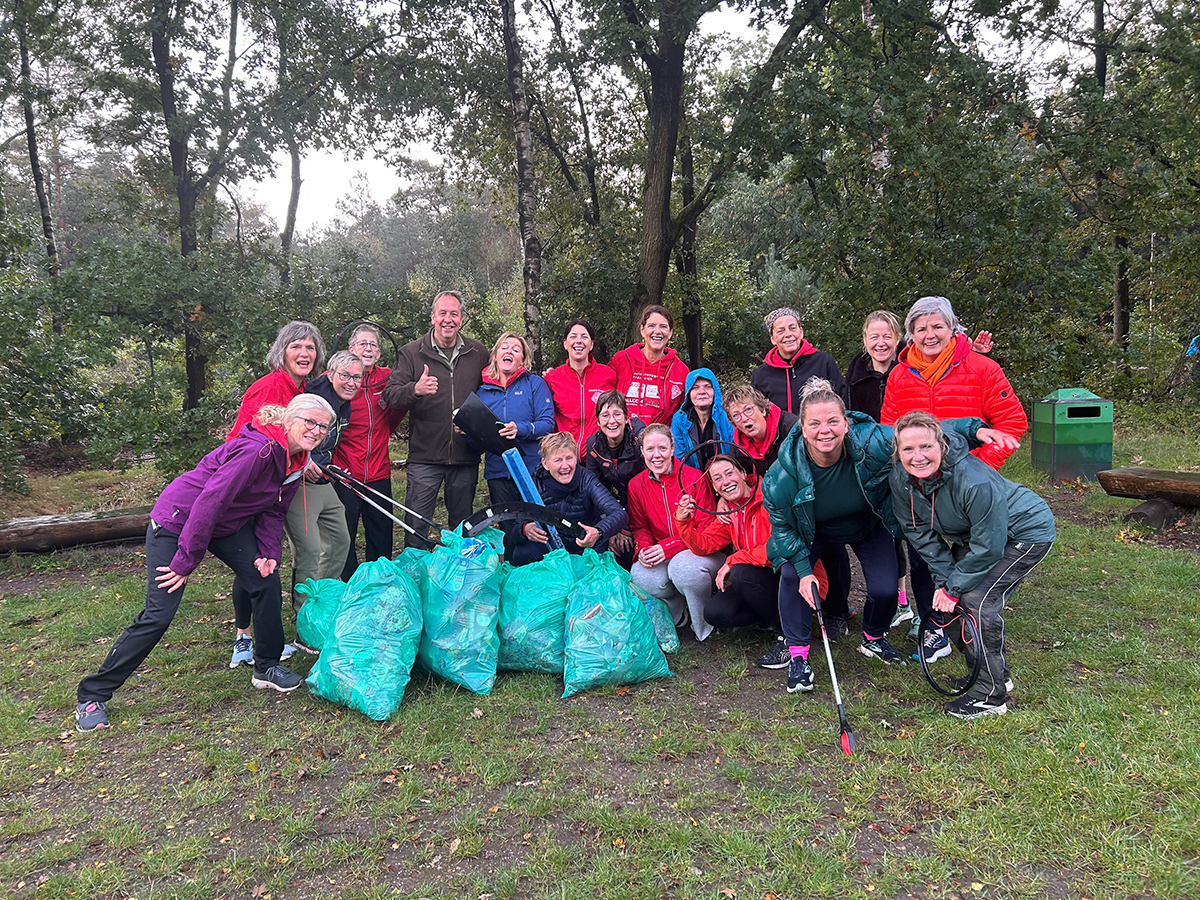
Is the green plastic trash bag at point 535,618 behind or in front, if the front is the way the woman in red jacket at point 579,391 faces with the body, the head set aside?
in front

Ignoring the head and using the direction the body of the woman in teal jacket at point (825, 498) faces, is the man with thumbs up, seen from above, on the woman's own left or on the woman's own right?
on the woman's own right

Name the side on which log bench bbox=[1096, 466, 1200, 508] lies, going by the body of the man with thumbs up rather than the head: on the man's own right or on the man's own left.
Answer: on the man's own left

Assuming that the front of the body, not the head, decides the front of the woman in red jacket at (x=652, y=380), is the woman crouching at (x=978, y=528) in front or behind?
in front

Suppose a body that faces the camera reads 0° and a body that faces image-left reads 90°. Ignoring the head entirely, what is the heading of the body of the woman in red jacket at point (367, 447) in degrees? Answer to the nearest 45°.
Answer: approximately 0°

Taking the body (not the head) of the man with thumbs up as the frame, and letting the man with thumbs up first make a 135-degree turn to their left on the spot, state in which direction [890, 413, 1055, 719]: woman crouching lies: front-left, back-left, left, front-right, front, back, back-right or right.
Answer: right

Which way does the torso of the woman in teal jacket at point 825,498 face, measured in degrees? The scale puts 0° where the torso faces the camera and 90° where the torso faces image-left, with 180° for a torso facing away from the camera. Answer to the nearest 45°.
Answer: approximately 0°

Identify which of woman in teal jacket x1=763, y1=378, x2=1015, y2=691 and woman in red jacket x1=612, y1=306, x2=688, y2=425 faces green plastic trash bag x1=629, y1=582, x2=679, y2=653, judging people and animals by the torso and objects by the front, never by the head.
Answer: the woman in red jacket
